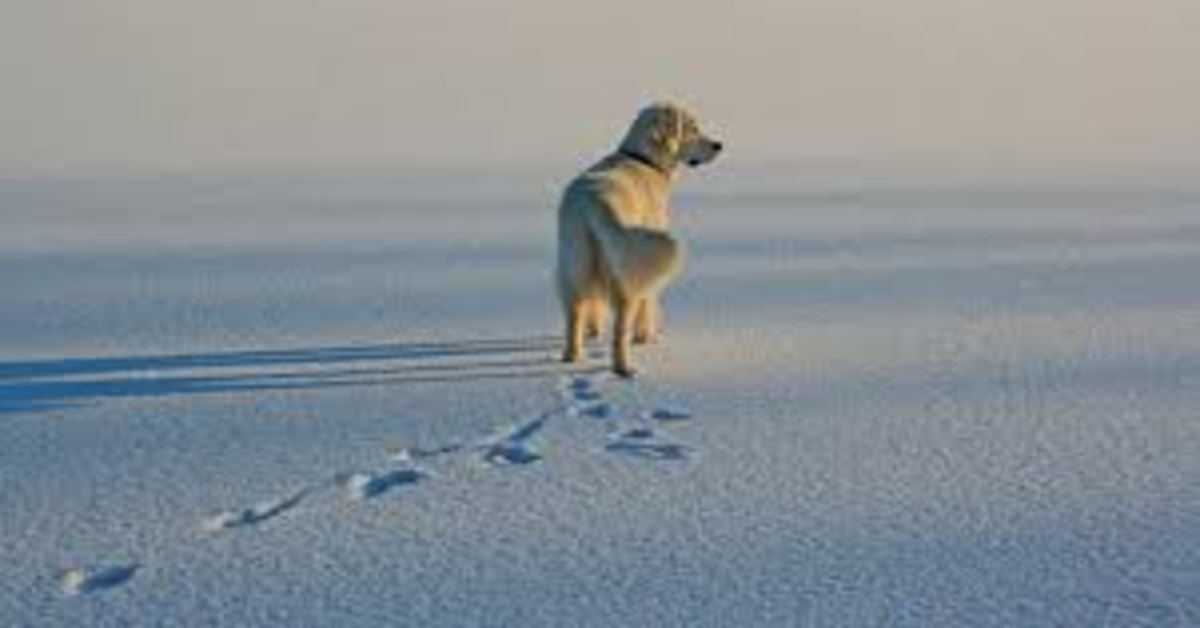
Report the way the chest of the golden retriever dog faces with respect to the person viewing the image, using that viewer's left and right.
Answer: facing away from the viewer and to the right of the viewer
